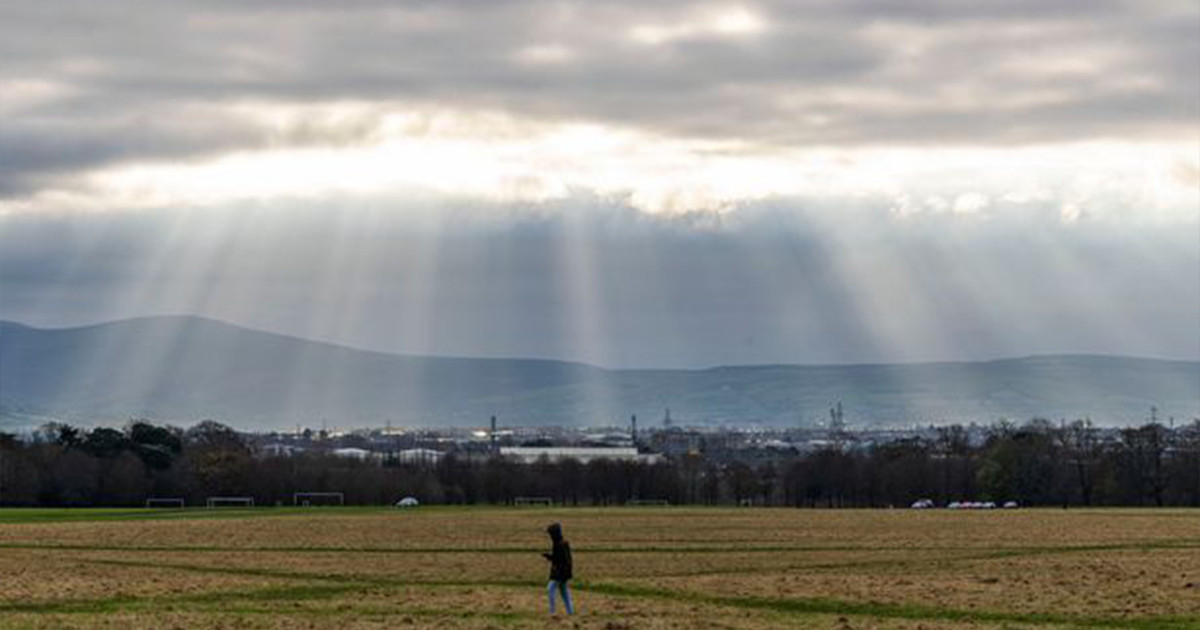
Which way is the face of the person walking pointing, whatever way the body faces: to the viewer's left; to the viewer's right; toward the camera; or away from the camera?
to the viewer's left

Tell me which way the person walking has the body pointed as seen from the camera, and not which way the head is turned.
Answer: to the viewer's left
